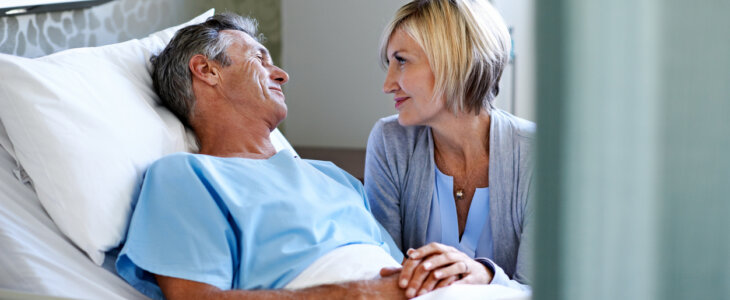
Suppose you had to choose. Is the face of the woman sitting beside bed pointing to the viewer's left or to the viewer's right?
to the viewer's left

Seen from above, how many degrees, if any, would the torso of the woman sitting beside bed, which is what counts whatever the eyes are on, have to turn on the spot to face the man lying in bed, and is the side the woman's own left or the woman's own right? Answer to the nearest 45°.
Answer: approximately 45° to the woman's own right

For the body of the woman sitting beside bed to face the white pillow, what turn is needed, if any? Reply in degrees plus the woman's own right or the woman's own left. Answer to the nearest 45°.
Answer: approximately 45° to the woman's own right

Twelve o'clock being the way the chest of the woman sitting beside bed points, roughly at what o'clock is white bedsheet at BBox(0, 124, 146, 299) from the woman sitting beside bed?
The white bedsheet is roughly at 2 o'clock from the woman sitting beside bed.

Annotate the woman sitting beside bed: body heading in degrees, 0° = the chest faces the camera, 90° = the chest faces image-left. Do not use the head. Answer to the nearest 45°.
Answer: approximately 0°
